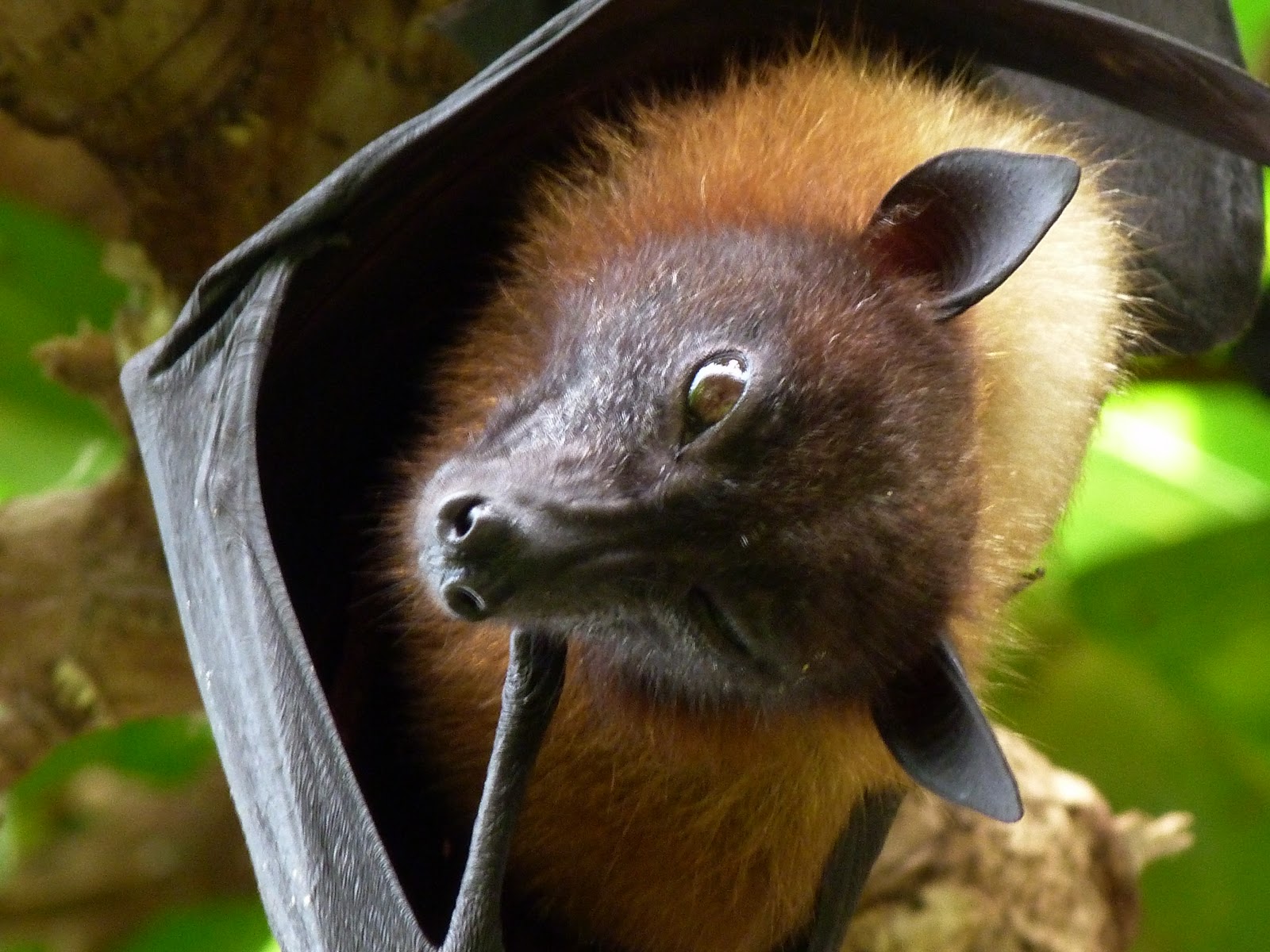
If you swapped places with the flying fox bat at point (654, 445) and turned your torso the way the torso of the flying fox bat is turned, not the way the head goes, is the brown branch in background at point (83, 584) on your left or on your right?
on your right

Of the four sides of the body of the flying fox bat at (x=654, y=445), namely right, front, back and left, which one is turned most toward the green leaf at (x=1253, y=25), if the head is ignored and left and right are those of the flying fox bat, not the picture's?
back

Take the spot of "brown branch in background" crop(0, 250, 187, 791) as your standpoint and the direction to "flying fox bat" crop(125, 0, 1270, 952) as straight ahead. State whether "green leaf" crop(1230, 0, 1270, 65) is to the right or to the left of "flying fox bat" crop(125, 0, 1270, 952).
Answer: left

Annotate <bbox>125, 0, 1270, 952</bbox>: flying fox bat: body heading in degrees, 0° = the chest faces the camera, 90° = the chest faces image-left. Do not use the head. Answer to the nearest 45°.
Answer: approximately 45°

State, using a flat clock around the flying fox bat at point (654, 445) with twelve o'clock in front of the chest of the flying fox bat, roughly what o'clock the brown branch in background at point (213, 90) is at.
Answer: The brown branch in background is roughly at 4 o'clock from the flying fox bat.
